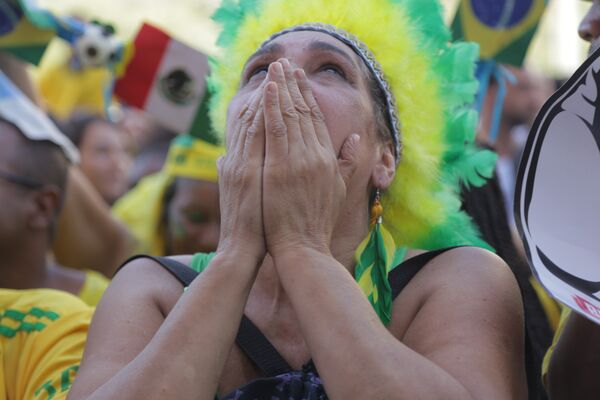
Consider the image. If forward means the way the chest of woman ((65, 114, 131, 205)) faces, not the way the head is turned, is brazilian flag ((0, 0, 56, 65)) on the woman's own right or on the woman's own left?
on the woman's own right

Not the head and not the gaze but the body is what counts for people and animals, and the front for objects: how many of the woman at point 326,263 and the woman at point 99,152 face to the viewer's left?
0

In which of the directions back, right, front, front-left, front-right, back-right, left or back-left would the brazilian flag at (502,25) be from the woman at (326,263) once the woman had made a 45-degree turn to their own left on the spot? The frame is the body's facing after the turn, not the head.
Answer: back-left

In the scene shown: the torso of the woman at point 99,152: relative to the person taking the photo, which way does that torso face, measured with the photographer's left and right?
facing the viewer and to the right of the viewer

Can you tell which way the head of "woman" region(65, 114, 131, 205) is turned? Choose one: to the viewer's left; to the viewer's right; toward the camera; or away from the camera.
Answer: toward the camera

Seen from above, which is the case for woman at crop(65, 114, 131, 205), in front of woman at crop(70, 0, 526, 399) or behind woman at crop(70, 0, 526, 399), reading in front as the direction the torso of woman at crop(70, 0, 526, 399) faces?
behind

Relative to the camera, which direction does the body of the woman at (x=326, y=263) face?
toward the camera

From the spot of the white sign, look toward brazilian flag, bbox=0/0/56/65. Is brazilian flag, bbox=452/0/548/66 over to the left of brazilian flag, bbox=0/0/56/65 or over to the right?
right

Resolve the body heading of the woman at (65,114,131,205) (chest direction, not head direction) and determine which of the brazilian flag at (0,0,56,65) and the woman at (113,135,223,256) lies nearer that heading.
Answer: the woman

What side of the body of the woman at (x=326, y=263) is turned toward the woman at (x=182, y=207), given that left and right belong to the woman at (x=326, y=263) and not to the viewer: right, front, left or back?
back

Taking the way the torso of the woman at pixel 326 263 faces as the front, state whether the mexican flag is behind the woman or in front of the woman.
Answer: behind

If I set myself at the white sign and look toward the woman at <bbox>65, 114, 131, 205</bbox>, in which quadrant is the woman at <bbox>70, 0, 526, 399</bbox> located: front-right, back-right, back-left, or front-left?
front-left
